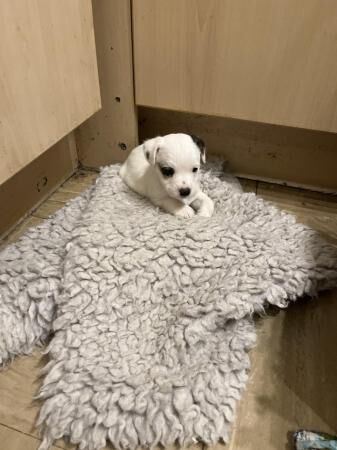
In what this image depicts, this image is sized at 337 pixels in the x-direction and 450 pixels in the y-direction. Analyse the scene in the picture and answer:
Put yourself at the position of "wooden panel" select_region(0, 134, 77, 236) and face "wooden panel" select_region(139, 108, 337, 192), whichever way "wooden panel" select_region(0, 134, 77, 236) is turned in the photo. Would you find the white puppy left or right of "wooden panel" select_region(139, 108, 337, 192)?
right

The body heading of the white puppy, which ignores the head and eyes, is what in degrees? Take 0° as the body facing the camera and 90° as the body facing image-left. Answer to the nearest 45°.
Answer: approximately 315°
